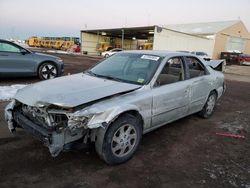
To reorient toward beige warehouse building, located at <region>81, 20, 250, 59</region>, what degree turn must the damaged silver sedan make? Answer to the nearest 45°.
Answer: approximately 135° to its right

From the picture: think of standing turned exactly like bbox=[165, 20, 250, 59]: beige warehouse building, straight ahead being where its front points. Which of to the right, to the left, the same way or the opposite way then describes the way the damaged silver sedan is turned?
to the right

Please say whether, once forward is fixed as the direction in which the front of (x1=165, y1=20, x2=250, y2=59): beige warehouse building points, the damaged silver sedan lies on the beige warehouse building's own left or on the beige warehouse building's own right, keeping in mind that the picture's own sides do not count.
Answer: on the beige warehouse building's own right

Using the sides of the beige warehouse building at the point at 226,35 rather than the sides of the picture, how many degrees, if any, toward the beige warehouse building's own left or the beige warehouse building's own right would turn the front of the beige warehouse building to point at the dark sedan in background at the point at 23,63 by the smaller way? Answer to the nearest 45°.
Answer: approximately 45° to the beige warehouse building's own right

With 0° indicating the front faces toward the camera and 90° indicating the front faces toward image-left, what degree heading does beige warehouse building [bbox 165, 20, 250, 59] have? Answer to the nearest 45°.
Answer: approximately 315°

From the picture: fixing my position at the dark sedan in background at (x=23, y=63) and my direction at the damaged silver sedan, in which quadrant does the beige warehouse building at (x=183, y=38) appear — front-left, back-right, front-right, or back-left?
back-left

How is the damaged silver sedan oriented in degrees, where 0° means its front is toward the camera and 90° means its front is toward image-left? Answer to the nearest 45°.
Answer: approximately 45°
